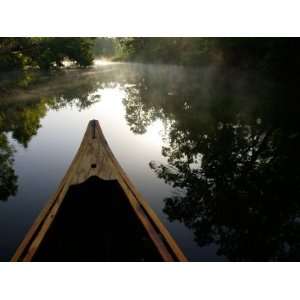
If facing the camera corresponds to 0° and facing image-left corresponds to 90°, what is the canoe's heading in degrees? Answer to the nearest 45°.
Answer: approximately 180°

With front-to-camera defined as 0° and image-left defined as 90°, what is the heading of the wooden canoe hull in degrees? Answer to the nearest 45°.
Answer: approximately 180°
